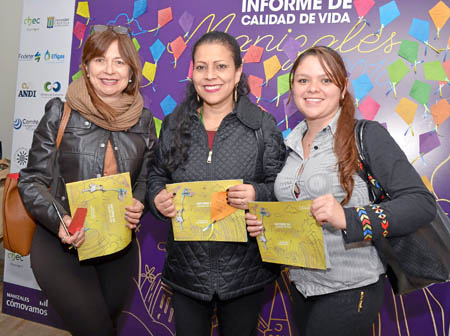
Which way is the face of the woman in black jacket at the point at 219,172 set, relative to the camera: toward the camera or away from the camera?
toward the camera

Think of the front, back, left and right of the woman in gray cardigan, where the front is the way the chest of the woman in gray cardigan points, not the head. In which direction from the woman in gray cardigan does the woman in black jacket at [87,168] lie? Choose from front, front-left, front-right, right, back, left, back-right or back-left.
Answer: front-right

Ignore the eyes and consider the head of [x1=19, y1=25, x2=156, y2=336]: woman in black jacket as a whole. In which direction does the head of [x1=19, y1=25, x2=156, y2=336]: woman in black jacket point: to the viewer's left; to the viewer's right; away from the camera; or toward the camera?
toward the camera

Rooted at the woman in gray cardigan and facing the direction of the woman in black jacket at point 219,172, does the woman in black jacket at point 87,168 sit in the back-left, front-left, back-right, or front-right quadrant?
front-left

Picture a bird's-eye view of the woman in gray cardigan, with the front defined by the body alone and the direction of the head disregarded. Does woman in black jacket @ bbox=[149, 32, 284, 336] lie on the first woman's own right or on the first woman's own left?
on the first woman's own right

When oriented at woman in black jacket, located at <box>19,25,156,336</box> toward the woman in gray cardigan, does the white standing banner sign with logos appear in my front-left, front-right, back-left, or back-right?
back-left

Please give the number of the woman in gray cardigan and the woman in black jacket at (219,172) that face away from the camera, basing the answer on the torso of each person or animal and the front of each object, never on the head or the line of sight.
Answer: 0

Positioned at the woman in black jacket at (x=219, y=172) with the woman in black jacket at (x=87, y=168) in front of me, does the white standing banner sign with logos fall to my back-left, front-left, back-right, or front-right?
front-right

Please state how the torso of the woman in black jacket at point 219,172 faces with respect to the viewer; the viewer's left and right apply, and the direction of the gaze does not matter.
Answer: facing the viewer

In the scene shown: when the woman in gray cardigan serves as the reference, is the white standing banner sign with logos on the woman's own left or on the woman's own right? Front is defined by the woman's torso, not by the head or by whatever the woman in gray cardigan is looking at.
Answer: on the woman's own right

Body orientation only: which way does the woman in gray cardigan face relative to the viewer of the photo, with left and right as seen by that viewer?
facing the viewer and to the left of the viewer

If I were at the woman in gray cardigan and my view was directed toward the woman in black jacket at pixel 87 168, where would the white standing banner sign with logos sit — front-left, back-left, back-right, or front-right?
front-right
